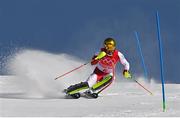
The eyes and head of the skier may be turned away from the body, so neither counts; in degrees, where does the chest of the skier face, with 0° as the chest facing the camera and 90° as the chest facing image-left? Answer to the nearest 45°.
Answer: approximately 0°
